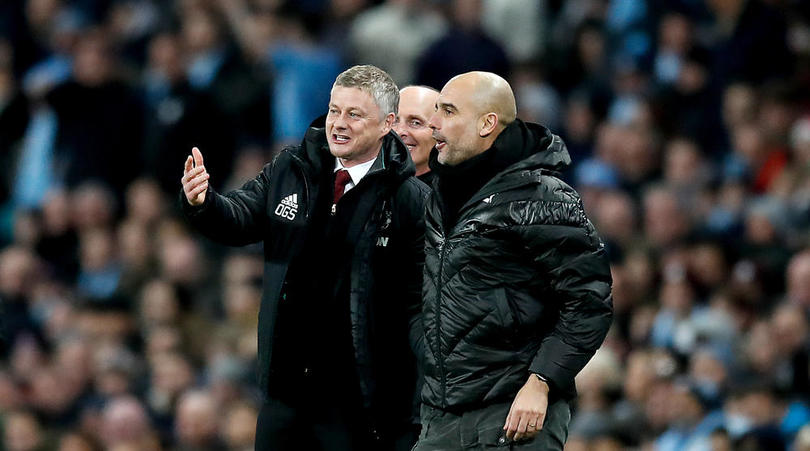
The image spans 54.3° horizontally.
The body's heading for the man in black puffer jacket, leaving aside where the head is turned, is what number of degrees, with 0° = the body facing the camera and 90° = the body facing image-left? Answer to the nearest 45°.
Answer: approximately 45°

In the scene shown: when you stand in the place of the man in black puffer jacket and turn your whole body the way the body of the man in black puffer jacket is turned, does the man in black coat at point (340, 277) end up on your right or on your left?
on your right
